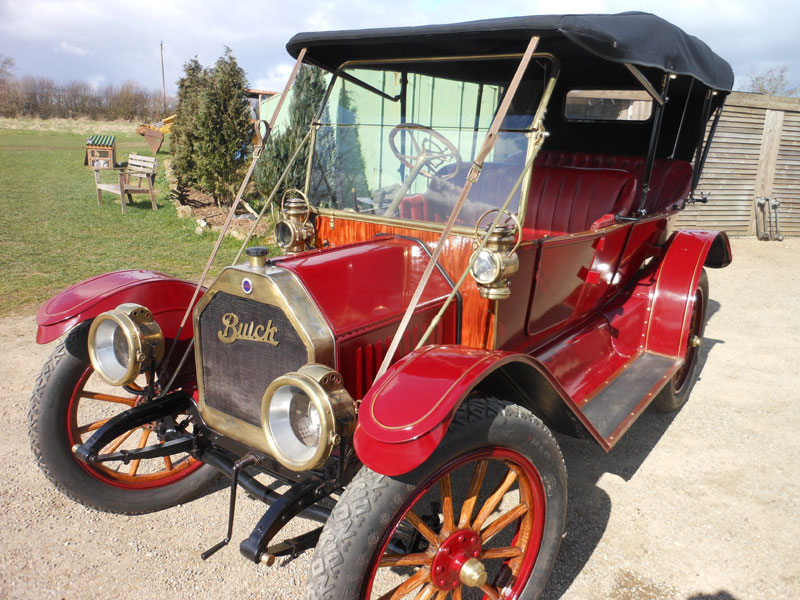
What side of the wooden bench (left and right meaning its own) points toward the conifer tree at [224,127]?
back

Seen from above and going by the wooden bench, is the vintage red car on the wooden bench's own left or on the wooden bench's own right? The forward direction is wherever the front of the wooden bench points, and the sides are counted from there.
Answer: on the wooden bench's own left

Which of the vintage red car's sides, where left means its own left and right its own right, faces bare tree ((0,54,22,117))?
right

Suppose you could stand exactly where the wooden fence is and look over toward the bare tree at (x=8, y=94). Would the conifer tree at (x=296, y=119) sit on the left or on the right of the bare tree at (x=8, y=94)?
left

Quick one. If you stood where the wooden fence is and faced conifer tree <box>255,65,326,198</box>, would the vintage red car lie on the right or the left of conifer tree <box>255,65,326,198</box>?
left

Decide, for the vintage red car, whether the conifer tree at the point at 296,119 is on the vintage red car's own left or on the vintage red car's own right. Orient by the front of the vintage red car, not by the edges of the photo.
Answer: on the vintage red car's own right

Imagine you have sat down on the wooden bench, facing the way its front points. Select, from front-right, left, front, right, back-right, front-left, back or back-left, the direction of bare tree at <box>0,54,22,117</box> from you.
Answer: back-right

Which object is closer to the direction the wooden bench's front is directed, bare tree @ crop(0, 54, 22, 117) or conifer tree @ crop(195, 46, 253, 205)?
the bare tree

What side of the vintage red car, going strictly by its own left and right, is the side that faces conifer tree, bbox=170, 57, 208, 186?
right

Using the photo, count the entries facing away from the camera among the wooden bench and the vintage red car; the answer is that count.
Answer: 0

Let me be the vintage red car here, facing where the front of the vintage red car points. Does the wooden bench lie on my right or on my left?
on my right

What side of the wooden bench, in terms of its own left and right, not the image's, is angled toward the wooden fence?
left
